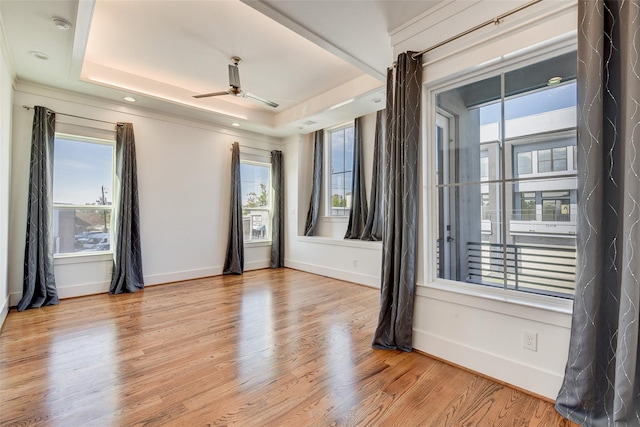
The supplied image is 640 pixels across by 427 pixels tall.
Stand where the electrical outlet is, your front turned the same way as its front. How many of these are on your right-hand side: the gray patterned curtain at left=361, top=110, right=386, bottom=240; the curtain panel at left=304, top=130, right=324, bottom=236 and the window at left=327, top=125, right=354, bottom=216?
3

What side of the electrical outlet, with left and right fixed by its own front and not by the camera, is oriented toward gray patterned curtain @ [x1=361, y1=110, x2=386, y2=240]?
right

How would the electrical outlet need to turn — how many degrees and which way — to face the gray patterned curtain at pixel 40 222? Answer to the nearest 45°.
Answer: approximately 45° to its right

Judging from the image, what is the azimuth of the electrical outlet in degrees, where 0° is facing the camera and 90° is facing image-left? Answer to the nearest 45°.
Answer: approximately 45°

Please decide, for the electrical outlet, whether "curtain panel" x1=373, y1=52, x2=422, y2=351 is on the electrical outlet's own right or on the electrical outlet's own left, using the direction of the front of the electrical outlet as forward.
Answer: on the electrical outlet's own right

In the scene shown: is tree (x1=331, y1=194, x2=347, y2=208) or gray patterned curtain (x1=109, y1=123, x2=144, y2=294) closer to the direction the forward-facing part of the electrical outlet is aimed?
the gray patterned curtain

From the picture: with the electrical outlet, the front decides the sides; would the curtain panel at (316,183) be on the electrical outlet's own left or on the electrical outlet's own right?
on the electrical outlet's own right

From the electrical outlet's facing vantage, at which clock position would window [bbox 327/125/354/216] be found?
The window is roughly at 3 o'clock from the electrical outlet.

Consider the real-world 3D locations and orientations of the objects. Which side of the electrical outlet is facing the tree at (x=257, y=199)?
right

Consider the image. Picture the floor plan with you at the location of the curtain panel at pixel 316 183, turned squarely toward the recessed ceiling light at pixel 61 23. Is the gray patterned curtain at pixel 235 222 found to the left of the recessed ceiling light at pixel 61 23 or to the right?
right
